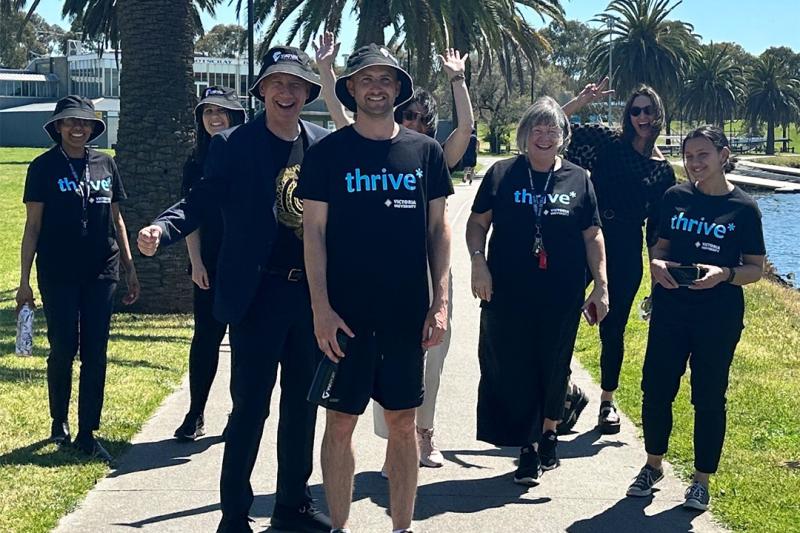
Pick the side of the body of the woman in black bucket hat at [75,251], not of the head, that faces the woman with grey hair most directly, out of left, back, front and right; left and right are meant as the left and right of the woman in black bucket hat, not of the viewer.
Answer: left

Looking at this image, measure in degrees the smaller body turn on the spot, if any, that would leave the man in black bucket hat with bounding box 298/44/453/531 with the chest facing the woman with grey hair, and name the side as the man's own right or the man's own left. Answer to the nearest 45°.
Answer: approximately 135° to the man's own left

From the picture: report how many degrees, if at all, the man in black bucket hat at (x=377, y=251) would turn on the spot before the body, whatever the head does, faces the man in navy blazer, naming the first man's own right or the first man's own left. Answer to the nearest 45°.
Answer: approximately 135° to the first man's own right

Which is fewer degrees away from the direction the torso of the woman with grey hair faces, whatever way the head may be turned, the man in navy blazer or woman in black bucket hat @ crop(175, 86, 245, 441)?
the man in navy blazer

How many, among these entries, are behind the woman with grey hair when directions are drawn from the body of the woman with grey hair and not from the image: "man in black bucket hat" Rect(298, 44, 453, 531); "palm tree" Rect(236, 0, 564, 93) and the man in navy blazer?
1

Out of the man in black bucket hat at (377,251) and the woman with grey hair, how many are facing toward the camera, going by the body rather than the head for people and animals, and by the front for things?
2

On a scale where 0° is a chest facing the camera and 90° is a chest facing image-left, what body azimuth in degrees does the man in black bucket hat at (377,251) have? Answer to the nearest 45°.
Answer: approximately 0°
